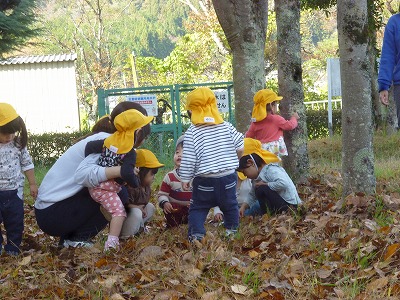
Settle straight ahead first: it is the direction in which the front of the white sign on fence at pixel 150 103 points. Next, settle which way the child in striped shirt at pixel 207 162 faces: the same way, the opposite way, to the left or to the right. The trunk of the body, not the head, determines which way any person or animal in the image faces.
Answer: the opposite way

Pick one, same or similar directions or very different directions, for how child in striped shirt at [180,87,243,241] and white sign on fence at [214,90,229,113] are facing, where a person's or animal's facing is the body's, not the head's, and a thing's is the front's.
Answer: very different directions

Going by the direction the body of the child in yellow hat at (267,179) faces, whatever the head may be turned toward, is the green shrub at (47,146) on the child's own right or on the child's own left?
on the child's own right

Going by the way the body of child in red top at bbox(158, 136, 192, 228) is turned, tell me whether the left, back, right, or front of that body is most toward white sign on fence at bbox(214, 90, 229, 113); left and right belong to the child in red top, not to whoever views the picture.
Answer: back

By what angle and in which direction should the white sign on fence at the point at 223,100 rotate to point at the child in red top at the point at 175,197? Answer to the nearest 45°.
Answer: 0° — it already faces them

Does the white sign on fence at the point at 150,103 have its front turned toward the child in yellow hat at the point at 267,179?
yes

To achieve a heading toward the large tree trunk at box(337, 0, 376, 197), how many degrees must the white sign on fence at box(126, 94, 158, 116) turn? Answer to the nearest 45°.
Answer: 0° — it already faces it

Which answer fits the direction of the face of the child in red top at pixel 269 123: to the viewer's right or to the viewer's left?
to the viewer's right

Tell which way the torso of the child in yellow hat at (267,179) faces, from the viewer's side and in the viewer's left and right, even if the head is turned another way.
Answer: facing to the left of the viewer

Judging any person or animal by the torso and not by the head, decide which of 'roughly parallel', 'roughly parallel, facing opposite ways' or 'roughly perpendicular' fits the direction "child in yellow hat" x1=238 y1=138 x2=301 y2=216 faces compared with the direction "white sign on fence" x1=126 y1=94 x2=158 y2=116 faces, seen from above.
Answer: roughly perpendicular

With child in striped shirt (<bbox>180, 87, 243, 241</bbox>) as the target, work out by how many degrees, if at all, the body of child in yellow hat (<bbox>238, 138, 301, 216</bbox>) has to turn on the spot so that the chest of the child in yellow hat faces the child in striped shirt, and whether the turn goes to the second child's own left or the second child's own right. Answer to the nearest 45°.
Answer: approximately 45° to the second child's own left

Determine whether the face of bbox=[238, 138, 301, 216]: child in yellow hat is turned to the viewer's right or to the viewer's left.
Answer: to the viewer's left

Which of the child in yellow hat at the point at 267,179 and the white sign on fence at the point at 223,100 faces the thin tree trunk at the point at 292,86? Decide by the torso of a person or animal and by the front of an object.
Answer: the white sign on fence
